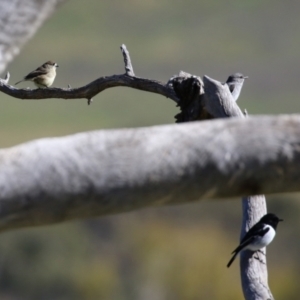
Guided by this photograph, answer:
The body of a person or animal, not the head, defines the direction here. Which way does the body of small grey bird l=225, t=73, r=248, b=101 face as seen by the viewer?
to the viewer's right

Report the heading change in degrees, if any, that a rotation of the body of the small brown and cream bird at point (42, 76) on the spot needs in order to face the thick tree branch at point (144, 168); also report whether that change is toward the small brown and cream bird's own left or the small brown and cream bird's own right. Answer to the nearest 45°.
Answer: approximately 90° to the small brown and cream bird's own right

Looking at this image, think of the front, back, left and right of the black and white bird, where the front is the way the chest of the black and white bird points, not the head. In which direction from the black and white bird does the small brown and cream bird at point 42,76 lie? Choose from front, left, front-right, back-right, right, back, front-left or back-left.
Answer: back-left

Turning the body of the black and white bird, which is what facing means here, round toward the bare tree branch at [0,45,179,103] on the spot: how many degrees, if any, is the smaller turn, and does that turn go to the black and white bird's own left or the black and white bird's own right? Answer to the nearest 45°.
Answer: approximately 135° to the black and white bird's own left

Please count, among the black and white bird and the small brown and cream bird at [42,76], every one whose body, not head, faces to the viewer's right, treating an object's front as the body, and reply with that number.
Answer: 2

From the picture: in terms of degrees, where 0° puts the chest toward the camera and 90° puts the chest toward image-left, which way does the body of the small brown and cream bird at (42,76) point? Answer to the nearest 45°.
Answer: approximately 270°

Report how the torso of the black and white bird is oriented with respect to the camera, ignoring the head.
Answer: to the viewer's right
